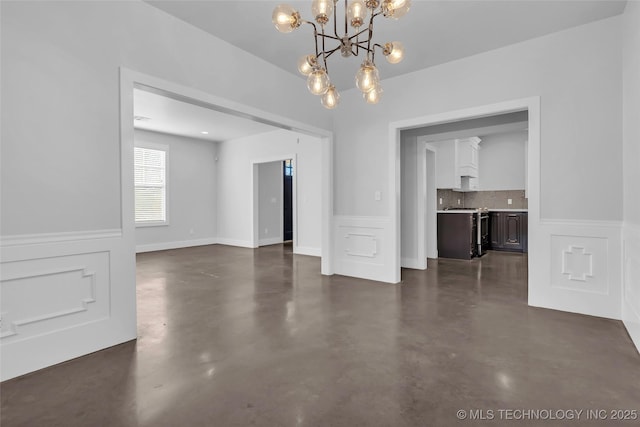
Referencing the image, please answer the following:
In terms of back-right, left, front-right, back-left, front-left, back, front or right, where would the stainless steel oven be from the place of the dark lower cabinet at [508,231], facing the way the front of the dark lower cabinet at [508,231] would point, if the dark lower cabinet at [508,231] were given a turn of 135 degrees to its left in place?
back

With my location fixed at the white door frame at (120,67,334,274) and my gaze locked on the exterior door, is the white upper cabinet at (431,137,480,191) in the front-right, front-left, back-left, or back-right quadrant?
front-right

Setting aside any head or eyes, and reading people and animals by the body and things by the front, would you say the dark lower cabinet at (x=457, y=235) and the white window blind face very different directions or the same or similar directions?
same or similar directions

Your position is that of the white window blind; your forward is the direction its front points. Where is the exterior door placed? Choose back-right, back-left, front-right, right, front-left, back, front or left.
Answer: front-left

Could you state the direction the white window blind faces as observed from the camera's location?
facing the viewer and to the right of the viewer

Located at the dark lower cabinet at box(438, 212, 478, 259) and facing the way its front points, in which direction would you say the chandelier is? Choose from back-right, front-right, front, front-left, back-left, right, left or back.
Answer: right

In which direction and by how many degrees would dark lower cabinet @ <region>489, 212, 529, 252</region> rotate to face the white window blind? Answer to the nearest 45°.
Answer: approximately 45° to its right

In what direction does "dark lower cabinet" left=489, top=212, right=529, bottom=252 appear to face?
toward the camera
